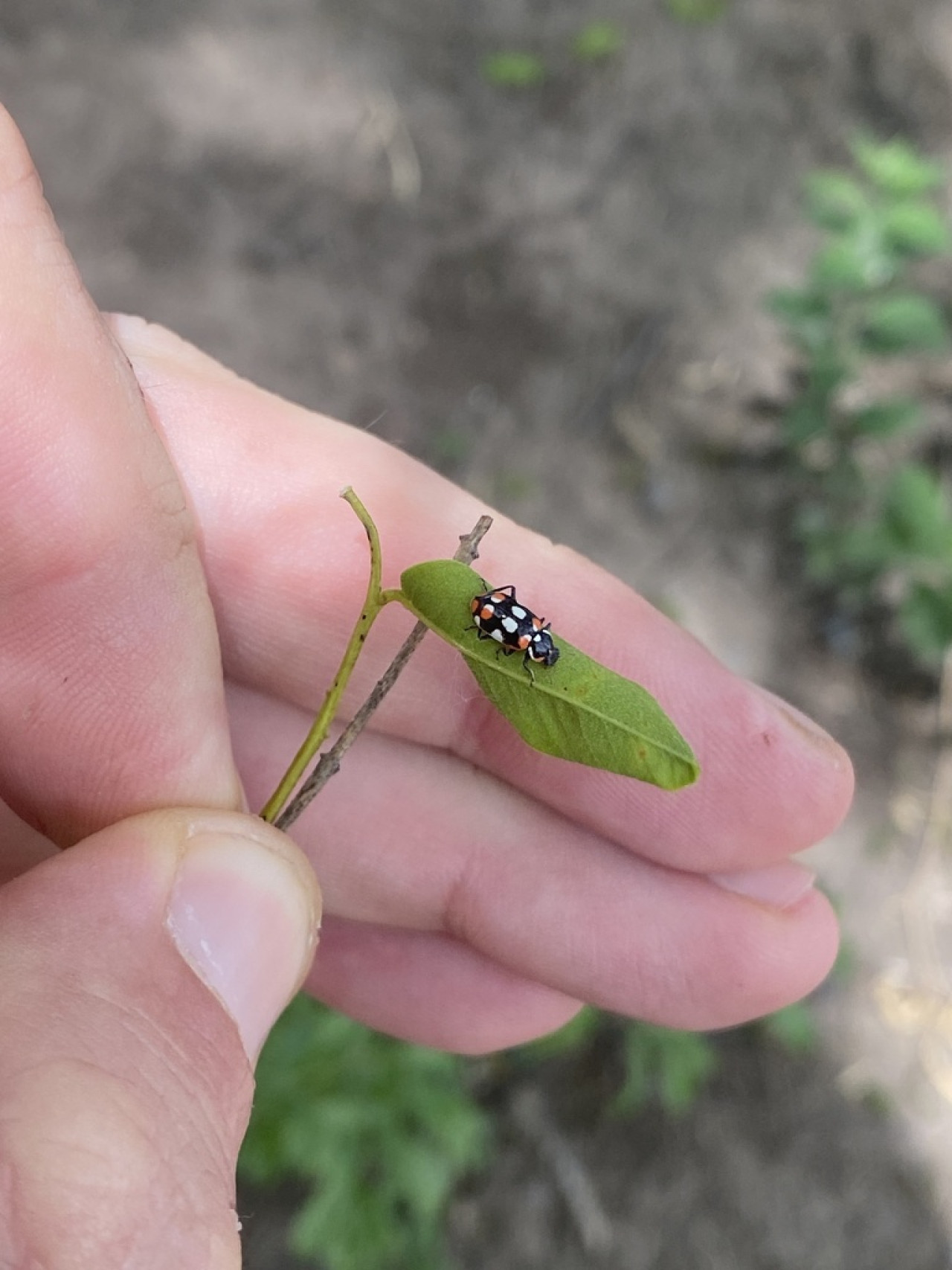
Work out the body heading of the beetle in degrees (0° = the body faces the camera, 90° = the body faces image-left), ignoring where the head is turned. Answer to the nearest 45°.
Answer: approximately 315°
